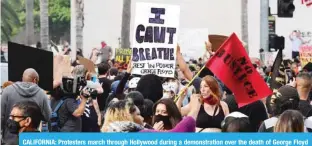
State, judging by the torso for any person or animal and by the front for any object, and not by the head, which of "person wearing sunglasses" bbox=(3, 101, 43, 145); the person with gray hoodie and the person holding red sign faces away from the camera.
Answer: the person with gray hoodie

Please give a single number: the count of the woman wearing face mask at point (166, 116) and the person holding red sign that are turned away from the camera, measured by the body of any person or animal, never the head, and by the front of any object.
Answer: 0

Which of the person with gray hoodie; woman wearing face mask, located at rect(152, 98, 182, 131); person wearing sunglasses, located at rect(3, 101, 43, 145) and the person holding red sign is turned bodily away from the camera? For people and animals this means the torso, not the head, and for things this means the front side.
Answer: the person with gray hoodie

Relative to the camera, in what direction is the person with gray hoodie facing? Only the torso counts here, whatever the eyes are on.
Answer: away from the camera

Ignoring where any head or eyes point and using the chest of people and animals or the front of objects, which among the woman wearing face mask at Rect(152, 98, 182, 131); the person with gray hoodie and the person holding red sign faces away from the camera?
the person with gray hoodie

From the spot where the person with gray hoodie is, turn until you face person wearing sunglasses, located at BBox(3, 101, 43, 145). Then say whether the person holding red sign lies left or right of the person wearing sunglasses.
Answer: left

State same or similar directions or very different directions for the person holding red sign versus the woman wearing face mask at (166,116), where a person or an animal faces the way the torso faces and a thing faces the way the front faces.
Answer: same or similar directions
